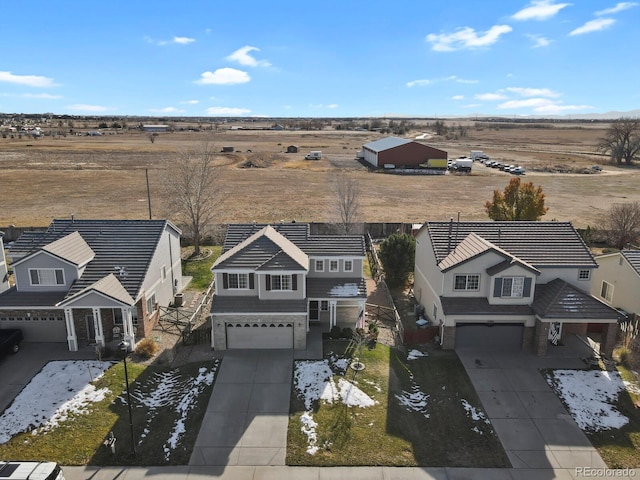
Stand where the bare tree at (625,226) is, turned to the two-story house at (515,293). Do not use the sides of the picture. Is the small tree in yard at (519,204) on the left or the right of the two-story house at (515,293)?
right

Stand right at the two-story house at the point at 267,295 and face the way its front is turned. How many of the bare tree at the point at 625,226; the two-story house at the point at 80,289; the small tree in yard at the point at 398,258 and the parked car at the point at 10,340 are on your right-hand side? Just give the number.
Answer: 2

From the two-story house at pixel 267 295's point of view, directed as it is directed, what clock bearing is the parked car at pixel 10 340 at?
The parked car is roughly at 3 o'clock from the two-story house.

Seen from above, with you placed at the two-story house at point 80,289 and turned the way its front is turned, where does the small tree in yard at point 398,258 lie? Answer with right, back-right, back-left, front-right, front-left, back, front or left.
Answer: back-left

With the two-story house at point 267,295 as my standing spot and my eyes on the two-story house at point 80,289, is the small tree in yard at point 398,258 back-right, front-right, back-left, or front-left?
back-right

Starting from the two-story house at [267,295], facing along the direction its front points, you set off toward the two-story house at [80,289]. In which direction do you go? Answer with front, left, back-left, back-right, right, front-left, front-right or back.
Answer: right

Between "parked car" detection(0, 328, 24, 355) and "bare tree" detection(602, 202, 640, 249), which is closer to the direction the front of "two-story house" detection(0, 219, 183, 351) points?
the parked car

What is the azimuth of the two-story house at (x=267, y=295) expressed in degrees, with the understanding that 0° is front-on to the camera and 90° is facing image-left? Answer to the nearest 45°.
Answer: approximately 0°

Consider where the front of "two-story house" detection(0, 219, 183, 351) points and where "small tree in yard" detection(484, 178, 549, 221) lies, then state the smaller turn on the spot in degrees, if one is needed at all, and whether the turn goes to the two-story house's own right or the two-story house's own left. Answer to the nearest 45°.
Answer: approximately 135° to the two-story house's own left

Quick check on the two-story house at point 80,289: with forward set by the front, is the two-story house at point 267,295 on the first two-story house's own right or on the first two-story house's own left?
on the first two-story house's own left

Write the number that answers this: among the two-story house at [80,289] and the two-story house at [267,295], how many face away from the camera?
0

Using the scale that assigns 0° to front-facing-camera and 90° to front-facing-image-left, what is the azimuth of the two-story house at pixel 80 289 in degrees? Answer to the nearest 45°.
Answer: approximately 45°

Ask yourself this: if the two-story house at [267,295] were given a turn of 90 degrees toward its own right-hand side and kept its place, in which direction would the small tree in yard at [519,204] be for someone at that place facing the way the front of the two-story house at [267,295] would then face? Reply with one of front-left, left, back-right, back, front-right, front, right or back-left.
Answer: back-right
